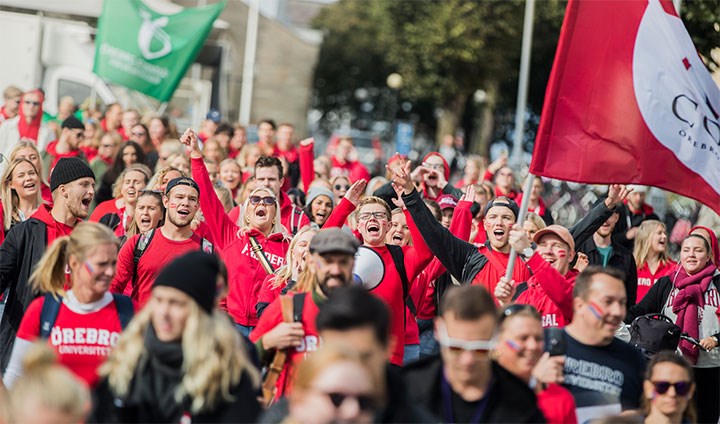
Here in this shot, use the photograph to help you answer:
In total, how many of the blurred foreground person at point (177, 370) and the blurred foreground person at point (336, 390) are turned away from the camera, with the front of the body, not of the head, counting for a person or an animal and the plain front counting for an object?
0

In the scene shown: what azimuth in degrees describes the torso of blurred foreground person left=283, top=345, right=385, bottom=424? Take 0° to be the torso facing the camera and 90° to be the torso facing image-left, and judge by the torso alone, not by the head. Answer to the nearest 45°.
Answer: approximately 315°

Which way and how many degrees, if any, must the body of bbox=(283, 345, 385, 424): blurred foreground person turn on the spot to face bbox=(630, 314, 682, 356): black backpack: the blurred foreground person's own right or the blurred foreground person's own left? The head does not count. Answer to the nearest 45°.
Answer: approximately 90° to the blurred foreground person's own left

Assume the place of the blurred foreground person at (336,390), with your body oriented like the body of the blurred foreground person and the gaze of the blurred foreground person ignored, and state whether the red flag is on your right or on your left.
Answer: on your left

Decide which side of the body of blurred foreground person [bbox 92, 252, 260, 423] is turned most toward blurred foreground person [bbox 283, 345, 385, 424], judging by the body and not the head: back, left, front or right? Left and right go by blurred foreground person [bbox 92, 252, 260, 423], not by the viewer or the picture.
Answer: left

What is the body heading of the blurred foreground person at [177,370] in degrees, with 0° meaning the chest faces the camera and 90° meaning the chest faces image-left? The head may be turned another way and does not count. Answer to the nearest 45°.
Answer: approximately 45°

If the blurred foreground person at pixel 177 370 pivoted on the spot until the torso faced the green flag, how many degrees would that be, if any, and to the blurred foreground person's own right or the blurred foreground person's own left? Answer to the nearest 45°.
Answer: approximately 135° to the blurred foreground person's own right

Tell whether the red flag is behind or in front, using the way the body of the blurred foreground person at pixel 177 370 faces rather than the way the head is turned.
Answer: behind
